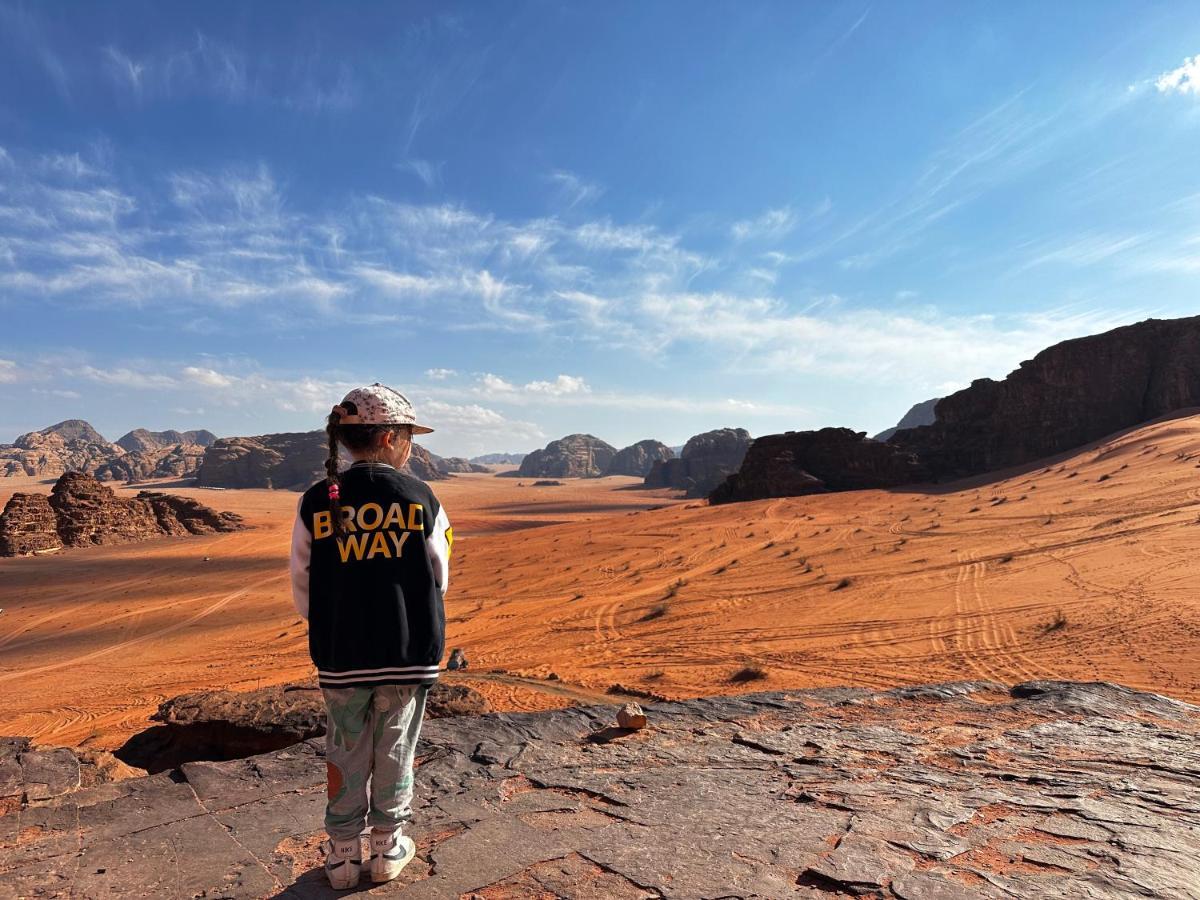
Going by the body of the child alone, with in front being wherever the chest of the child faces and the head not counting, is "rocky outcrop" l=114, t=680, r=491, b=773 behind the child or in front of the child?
in front

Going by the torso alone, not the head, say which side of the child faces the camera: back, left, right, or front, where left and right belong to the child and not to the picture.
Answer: back

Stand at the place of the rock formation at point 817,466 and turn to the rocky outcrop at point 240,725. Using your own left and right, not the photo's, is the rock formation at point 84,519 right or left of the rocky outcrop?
right

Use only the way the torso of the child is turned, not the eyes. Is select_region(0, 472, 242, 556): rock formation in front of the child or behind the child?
in front

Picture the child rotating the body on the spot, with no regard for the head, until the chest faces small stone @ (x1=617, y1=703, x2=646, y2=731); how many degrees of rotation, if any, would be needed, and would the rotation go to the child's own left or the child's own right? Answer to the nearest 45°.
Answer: approximately 45° to the child's own right

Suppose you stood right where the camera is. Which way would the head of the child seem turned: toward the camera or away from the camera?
away from the camera
